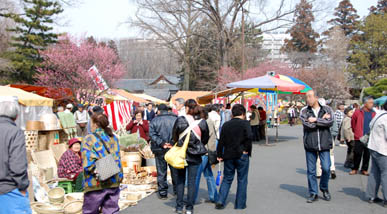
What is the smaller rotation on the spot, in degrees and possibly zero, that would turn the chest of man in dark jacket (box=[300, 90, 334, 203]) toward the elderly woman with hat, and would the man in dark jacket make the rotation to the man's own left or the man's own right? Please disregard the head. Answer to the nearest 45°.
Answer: approximately 90° to the man's own right

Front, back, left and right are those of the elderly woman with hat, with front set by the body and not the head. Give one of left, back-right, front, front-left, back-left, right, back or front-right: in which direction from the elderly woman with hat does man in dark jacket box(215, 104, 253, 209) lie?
front

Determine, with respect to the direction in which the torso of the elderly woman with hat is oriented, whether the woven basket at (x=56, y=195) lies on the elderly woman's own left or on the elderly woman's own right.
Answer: on the elderly woman's own right

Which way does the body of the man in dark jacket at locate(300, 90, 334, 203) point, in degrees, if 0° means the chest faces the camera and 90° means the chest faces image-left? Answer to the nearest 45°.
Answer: approximately 0°

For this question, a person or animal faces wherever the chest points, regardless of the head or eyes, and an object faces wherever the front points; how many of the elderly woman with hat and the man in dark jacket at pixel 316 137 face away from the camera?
0

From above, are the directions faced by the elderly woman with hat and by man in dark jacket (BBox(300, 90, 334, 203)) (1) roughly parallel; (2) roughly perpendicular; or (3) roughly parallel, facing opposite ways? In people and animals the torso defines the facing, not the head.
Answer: roughly perpendicular

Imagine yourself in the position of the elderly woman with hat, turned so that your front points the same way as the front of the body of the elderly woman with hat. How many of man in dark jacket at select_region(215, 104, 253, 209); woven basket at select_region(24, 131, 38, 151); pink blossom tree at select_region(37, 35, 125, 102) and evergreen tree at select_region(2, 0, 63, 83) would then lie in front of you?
1

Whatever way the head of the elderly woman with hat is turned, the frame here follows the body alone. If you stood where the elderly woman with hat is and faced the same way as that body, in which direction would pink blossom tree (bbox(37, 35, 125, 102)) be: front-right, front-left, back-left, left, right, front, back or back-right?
back-left

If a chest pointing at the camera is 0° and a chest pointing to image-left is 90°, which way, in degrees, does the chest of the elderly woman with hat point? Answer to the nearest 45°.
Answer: approximately 315°

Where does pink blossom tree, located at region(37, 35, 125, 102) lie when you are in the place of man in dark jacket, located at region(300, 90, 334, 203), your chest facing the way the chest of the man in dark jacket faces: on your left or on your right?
on your right
